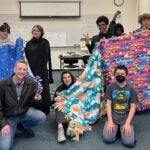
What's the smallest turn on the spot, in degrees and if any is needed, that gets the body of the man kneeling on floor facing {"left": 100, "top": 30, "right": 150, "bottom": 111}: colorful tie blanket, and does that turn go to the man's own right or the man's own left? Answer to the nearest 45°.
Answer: approximately 135° to the man's own left

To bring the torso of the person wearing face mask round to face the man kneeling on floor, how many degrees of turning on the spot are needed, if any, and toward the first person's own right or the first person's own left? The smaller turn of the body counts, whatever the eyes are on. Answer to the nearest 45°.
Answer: approximately 90° to the first person's own right

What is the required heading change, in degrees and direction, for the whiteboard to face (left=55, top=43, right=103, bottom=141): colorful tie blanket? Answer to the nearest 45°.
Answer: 0° — it already faces it

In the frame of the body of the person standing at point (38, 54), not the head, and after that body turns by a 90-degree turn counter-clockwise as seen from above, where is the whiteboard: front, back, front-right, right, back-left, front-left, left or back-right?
back-left

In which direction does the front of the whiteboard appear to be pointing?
toward the camera

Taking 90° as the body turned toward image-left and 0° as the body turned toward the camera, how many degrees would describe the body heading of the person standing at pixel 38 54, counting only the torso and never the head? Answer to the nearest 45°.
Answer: approximately 45°

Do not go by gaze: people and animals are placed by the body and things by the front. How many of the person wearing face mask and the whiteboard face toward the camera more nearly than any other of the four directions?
2

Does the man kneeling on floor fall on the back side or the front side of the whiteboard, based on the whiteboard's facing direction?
on the front side

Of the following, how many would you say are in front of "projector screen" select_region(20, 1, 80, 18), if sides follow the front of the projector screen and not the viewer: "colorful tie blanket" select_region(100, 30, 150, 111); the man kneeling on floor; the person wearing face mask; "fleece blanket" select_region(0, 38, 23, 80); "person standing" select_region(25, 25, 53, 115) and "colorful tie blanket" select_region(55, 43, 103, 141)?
6

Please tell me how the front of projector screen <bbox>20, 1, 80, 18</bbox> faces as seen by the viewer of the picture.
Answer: facing the viewer

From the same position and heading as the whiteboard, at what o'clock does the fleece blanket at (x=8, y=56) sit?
The fleece blanket is roughly at 12 o'clock from the whiteboard.

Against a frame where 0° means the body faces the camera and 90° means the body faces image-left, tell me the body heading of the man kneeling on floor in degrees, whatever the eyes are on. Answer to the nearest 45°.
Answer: approximately 0°

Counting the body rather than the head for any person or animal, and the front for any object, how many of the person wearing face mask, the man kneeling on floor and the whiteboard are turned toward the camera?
3

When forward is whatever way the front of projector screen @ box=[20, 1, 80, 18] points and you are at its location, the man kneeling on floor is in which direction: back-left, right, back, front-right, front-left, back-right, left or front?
front
